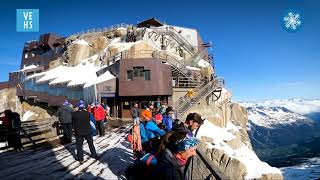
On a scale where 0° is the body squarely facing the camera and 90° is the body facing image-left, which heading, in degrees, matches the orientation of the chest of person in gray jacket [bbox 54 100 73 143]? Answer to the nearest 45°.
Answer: approximately 180°

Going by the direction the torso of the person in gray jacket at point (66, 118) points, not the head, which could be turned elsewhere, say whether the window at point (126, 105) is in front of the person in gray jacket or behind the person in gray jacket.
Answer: in front

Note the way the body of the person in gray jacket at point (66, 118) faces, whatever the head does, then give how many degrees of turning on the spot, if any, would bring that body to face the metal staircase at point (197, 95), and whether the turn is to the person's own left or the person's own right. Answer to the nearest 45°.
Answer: approximately 45° to the person's own right

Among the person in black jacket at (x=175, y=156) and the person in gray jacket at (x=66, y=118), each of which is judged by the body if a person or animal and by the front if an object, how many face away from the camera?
1

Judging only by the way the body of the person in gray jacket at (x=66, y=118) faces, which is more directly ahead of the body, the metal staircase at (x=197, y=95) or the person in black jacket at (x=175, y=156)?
the metal staircase

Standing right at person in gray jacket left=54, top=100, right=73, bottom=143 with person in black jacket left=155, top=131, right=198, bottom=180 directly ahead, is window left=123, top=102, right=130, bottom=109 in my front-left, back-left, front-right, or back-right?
back-left

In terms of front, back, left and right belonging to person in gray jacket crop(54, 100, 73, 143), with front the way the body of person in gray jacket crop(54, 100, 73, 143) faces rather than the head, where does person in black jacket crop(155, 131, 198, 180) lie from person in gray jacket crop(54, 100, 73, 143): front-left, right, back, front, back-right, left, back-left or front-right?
back

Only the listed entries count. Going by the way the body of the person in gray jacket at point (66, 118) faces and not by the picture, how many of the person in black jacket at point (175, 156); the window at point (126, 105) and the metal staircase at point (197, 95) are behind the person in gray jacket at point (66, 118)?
1
